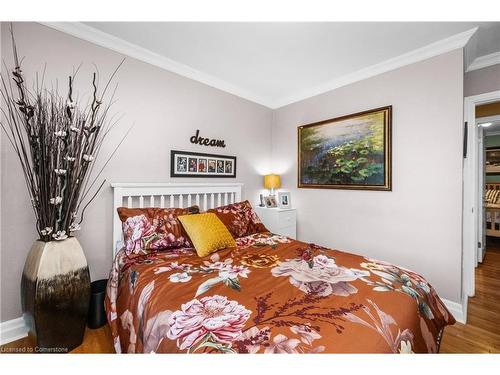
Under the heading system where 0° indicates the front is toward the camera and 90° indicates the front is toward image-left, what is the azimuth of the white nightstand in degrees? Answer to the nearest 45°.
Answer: approximately 315°

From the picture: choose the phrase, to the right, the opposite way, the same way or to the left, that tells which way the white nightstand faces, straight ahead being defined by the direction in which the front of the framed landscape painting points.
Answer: to the left

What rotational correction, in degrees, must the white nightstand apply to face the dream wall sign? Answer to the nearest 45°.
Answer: approximately 90° to its right

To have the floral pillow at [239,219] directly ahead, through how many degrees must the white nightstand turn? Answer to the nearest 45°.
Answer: approximately 90° to its right

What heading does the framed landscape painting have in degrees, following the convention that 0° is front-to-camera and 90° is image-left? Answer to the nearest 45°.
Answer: approximately 45°

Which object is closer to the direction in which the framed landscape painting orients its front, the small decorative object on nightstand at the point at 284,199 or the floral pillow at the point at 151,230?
the floral pillow

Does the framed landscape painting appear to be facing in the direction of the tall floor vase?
yes

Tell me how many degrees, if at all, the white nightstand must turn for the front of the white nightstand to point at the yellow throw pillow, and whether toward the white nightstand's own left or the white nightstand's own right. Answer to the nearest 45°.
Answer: approximately 90° to the white nightstand's own right
